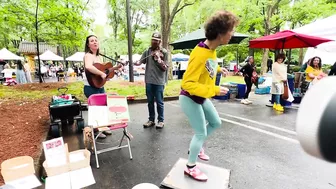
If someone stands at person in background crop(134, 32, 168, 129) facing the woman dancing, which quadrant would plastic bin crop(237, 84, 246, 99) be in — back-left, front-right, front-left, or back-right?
back-left

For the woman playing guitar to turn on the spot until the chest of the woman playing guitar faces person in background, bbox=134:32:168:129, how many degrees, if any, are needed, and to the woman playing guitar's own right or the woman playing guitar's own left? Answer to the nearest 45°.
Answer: approximately 45° to the woman playing guitar's own left

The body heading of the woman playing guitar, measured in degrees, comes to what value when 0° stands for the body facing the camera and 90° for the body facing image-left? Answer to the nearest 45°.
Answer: approximately 315°

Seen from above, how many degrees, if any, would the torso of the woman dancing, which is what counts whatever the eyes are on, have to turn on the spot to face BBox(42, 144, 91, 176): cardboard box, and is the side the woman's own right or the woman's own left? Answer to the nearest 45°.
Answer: approximately 180°

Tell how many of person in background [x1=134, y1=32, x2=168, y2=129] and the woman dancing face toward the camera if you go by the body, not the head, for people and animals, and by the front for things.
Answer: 1

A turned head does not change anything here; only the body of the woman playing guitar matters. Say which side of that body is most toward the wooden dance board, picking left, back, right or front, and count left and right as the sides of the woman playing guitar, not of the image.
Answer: front

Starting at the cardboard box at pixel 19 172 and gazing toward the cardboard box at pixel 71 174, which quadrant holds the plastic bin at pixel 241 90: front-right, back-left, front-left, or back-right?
front-left

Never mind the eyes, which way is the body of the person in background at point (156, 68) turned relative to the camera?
toward the camera
